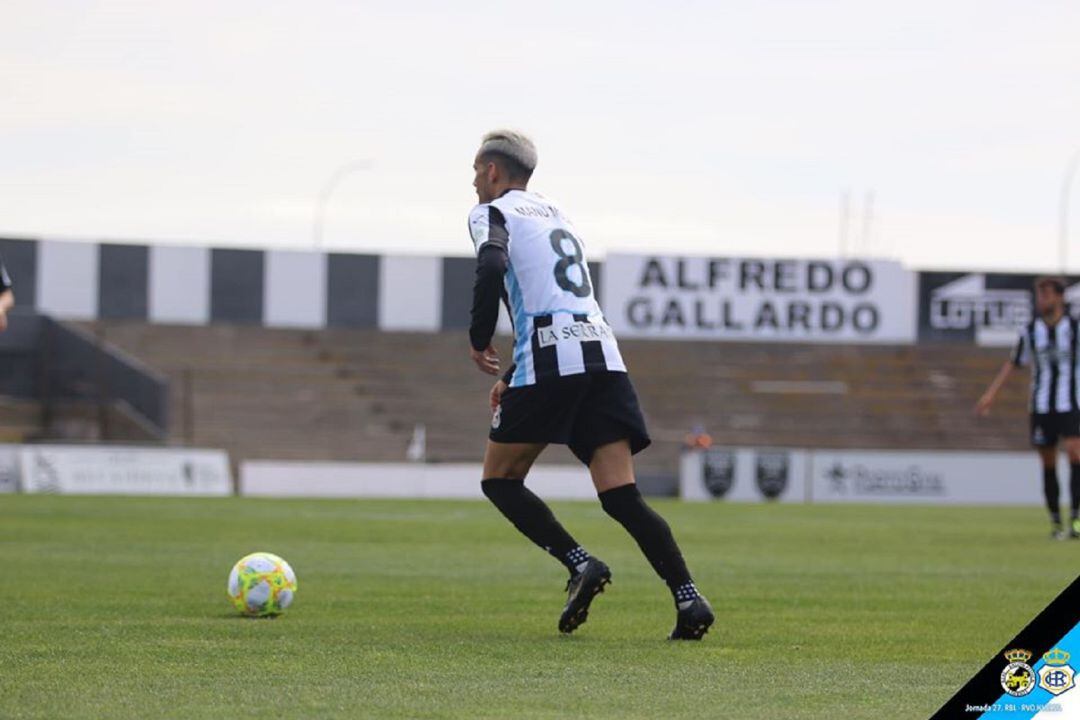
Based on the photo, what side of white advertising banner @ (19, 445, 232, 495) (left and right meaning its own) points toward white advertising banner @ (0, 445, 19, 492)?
right

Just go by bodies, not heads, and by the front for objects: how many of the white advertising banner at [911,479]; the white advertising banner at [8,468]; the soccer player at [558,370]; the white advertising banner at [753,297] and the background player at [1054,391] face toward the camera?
4

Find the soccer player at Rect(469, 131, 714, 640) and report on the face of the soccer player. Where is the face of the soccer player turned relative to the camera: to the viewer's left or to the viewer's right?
to the viewer's left

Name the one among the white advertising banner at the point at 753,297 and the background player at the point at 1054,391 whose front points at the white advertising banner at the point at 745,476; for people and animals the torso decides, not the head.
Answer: the white advertising banner at the point at 753,297

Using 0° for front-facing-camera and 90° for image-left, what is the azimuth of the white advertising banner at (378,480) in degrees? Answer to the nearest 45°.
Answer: approximately 0°

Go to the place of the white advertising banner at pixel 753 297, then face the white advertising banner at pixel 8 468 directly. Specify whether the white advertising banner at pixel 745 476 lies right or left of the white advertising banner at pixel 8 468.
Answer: left

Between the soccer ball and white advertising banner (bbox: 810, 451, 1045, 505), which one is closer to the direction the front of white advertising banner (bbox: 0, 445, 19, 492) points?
the soccer ball

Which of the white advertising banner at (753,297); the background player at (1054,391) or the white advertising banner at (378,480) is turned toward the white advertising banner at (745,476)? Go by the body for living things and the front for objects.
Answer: the white advertising banner at (753,297)

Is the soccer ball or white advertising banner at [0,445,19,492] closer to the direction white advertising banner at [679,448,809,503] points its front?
the soccer ball
